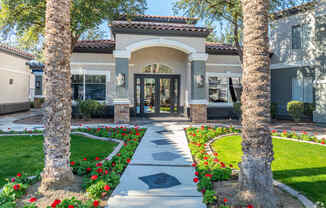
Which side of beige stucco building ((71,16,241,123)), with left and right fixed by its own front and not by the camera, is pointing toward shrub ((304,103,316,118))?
left

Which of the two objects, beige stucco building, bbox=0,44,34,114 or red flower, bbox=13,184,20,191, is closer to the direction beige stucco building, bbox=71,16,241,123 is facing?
the red flower

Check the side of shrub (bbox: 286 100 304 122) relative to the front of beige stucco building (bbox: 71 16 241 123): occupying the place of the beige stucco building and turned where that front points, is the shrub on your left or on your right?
on your left

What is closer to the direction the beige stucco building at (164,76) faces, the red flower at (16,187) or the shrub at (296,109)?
the red flower

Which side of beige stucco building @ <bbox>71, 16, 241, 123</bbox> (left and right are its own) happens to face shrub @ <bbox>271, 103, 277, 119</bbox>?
left

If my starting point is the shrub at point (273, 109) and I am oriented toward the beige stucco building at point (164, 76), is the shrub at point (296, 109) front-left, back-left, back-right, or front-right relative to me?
back-left

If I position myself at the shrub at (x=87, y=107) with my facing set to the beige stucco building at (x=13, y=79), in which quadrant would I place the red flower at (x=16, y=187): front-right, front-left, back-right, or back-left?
back-left

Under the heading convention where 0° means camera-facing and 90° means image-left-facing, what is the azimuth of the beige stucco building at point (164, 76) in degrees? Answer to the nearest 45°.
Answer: approximately 0°
